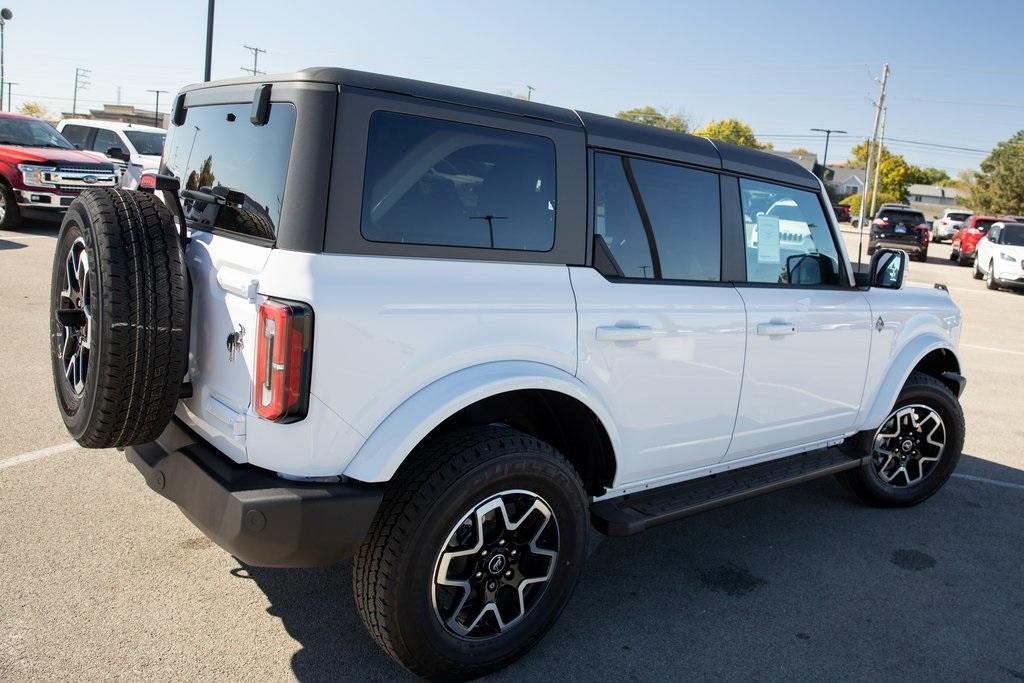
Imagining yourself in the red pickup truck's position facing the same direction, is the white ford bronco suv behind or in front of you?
in front

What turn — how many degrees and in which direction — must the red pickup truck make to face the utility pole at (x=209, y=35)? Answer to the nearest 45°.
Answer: approximately 90° to its left

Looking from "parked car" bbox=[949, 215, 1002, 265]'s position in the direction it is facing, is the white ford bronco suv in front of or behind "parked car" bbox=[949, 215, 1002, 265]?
in front

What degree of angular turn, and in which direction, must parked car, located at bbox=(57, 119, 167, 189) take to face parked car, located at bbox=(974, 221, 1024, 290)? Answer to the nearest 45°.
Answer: approximately 45° to its left

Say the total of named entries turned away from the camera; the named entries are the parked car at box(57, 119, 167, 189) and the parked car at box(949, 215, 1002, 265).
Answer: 0

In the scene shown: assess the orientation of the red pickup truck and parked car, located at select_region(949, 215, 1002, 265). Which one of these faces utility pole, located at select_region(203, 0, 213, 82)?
the parked car

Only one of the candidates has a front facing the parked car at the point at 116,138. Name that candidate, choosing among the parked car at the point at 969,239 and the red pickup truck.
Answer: the parked car at the point at 969,239

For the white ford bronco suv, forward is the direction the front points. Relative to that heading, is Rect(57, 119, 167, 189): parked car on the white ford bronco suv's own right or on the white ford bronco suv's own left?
on the white ford bronco suv's own left

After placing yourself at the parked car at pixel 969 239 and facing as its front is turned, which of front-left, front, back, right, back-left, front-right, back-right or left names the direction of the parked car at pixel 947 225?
back-right

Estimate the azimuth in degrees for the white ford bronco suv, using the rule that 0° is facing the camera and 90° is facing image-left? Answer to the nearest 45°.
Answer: approximately 225°

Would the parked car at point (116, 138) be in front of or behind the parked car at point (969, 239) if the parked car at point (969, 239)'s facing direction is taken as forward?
in front

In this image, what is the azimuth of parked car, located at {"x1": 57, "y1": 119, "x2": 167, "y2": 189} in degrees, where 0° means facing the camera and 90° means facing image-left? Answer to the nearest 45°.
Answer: approximately 315°
